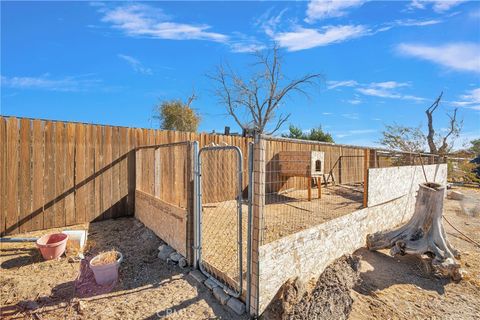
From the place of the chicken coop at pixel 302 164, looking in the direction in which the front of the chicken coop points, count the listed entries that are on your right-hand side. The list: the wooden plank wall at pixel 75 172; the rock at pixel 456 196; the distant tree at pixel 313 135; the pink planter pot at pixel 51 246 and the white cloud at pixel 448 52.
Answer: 2

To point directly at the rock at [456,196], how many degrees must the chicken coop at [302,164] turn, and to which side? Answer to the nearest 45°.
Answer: approximately 90° to its left

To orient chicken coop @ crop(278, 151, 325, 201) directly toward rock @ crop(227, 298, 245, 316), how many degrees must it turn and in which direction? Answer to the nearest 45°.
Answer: approximately 45° to its right

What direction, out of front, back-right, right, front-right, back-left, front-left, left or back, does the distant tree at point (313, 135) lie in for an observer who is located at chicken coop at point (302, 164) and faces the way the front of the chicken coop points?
back-left

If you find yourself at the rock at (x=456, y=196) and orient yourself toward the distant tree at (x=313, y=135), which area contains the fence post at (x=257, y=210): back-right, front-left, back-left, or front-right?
back-left

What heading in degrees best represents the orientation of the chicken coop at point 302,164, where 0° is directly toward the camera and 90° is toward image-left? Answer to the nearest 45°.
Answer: approximately 315°

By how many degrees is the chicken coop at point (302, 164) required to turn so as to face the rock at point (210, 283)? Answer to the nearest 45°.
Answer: approximately 45° to its right

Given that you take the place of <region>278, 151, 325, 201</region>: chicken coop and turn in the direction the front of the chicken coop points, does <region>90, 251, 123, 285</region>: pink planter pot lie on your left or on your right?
on your right

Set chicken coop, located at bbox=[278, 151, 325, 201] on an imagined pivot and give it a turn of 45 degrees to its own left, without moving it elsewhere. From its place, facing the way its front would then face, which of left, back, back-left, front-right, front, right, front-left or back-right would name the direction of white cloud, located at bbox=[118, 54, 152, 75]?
back

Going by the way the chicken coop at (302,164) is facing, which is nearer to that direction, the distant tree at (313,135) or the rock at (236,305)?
the rock

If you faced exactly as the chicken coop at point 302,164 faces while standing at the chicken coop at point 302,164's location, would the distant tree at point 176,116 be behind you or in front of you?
behind
